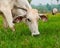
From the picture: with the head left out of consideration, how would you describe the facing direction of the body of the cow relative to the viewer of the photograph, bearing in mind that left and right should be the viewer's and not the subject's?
facing the viewer and to the right of the viewer
